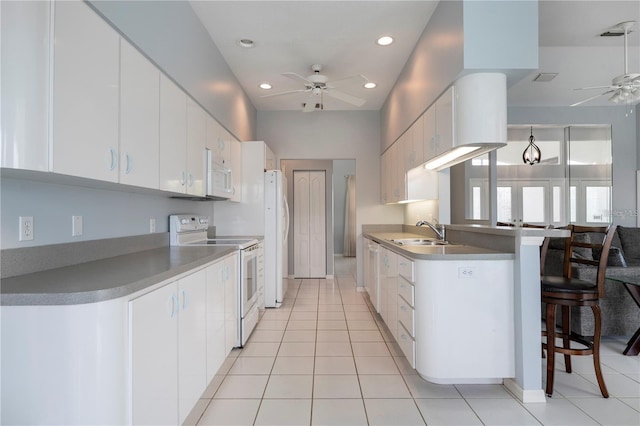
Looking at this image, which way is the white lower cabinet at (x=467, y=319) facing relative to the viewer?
to the viewer's left

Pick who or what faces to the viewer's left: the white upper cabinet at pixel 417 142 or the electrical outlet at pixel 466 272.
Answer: the white upper cabinet

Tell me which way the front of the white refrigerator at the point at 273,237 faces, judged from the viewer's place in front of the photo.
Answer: facing to the right of the viewer

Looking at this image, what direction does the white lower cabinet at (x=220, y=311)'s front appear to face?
to the viewer's right

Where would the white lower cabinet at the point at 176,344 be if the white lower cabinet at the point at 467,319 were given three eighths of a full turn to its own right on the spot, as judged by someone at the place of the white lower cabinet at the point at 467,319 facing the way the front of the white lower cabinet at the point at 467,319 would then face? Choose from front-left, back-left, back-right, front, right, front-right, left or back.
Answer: back

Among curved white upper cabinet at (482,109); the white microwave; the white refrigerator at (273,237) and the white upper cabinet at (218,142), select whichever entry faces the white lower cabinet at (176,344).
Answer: the curved white upper cabinet

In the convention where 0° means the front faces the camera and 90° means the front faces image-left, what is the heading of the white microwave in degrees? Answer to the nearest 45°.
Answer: approximately 270°

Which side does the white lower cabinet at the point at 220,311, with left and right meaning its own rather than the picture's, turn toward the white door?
left

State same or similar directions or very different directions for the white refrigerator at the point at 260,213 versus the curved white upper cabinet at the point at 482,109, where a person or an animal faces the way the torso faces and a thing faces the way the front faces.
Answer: very different directions

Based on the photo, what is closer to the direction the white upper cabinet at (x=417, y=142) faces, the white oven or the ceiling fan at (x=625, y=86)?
the white oven

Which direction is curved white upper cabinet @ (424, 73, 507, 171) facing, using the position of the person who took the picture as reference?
facing the viewer and to the left of the viewer

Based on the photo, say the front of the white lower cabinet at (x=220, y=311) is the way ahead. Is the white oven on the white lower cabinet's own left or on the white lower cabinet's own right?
on the white lower cabinet's own left

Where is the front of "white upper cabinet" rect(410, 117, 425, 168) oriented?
to the viewer's left

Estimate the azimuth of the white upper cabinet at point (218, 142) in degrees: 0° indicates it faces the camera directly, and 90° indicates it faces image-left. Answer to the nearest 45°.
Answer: approximately 270°

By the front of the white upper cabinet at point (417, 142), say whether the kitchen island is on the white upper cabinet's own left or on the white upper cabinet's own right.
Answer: on the white upper cabinet's own left
